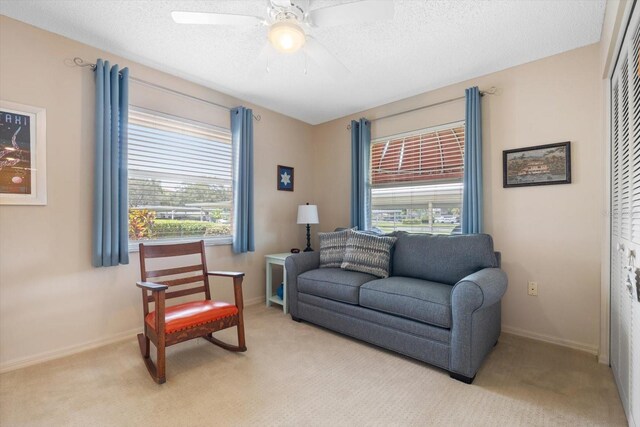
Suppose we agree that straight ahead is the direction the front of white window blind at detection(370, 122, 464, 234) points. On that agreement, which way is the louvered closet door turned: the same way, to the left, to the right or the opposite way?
to the right

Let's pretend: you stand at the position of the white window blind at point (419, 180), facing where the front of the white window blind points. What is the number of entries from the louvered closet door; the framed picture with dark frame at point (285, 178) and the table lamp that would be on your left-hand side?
1

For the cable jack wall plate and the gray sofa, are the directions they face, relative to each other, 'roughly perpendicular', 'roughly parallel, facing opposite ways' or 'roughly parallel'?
roughly parallel

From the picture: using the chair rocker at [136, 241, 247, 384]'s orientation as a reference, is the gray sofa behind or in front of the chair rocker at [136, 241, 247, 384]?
in front

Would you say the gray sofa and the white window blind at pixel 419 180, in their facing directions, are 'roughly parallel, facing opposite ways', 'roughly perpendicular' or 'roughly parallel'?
roughly parallel

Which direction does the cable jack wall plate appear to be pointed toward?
toward the camera

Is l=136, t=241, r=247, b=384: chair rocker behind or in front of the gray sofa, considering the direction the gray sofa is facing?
in front

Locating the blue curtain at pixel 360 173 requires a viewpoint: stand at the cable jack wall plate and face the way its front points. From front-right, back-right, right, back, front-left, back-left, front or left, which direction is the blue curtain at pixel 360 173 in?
right

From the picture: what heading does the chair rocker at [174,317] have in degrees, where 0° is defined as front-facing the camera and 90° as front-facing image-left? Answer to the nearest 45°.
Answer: approximately 315°

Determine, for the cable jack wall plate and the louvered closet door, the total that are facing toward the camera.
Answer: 1

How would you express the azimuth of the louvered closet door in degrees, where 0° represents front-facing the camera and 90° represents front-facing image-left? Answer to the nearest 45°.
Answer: approximately 90°

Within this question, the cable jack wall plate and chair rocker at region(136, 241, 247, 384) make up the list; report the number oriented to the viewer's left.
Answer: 0

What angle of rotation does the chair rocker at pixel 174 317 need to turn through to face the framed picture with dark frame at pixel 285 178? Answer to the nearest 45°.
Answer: approximately 90° to its left

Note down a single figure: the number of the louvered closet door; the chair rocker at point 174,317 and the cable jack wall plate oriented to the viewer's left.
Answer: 1

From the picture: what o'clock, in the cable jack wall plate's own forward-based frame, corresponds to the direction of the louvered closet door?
The louvered closet door is roughly at 11 o'clock from the cable jack wall plate.
